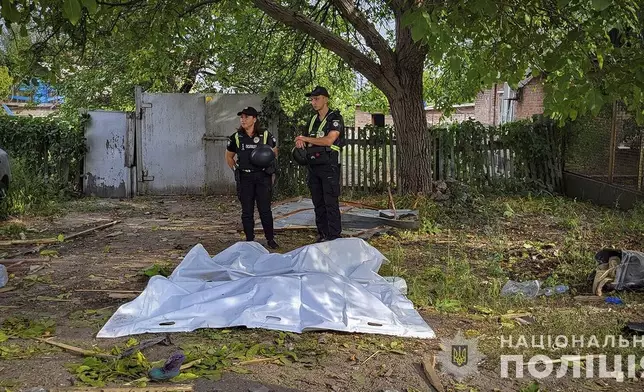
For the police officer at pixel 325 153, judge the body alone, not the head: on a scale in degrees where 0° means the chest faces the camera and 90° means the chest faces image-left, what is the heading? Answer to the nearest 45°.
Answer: approximately 45°

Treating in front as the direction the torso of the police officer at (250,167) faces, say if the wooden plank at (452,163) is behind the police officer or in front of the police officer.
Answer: behind

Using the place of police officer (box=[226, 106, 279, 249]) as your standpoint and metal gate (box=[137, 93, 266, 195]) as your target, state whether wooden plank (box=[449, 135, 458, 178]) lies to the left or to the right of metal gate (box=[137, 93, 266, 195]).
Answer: right

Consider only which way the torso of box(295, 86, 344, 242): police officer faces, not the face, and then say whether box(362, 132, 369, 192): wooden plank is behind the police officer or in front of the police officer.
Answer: behind

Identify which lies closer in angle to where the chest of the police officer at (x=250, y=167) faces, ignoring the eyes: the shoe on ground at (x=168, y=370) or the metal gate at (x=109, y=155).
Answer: the shoe on ground

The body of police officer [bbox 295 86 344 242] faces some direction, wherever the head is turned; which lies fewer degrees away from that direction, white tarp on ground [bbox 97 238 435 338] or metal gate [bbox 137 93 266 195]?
the white tarp on ground

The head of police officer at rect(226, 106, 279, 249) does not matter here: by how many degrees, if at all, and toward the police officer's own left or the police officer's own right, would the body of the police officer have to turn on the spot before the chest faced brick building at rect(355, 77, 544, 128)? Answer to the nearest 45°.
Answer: approximately 135° to the police officer's own left

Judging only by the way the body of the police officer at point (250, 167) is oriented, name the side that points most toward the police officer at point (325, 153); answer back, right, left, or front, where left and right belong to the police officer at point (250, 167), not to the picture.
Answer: left

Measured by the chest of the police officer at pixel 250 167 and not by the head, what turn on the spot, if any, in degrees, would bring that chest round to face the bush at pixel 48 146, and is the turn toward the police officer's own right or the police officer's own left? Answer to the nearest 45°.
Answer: approximately 135° to the police officer's own right

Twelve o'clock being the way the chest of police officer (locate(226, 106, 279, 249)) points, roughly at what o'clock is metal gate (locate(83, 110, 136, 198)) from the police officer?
The metal gate is roughly at 5 o'clock from the police officer.

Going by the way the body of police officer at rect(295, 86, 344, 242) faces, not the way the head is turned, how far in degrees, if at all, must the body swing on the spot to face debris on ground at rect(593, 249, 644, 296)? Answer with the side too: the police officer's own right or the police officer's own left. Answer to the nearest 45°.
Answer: approximately 90° to the police officer's own left
